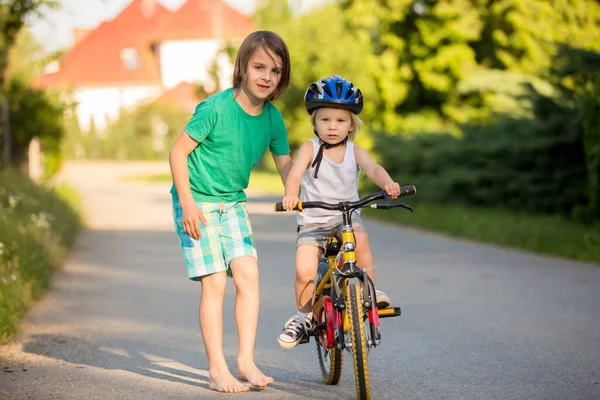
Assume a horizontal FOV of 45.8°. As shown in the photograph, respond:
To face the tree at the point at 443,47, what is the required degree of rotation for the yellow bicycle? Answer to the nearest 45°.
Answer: approximately 180°

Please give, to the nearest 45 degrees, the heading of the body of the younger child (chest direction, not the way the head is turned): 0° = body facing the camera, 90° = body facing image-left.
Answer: approximately 0°

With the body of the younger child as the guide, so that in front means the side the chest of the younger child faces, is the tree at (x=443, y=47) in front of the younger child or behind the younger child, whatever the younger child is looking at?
behind

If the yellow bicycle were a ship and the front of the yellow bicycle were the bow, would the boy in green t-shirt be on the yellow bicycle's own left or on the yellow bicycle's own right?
on the yellow bicycle's own right

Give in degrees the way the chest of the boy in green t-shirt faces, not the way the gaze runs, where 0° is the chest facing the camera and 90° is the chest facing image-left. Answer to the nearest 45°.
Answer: approximately 315°
